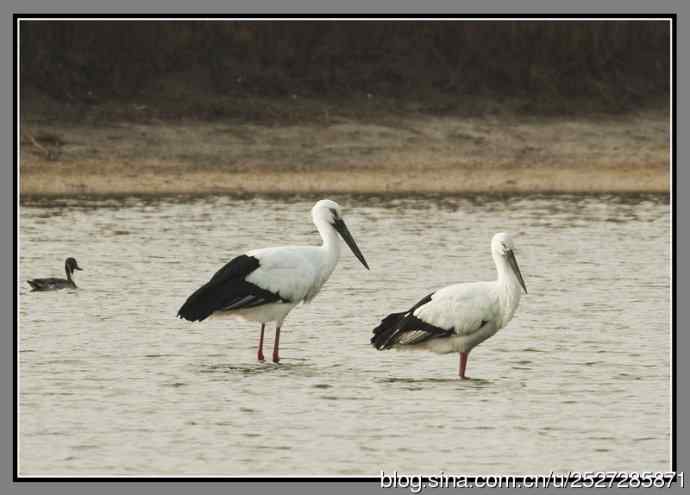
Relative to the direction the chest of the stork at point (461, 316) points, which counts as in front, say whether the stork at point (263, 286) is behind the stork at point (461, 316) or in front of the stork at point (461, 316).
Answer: behind

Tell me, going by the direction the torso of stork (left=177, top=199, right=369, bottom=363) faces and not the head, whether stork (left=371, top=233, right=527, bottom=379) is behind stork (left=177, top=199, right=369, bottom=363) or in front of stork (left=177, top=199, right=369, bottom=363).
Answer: in front

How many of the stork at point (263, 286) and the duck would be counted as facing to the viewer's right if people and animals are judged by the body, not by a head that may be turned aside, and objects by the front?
2

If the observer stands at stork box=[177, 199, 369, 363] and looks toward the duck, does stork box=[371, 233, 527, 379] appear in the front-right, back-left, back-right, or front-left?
back-right

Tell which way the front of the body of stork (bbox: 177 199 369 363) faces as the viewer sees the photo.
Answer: to the viewer's right

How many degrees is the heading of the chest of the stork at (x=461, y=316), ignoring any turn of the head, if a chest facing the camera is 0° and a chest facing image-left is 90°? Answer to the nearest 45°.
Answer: approximately 270°

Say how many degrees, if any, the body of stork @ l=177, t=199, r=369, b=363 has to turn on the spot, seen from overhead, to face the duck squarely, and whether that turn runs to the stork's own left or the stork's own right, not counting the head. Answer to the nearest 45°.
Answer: approximately 135° to the stork's own left

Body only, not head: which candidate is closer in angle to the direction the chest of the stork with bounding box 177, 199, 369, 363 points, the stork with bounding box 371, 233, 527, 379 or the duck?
the stork

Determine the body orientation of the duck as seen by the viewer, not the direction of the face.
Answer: to the viewer's right
